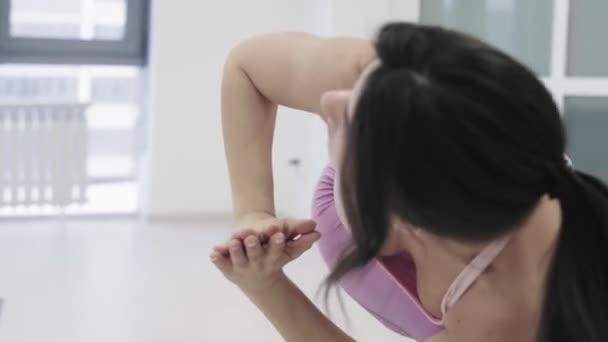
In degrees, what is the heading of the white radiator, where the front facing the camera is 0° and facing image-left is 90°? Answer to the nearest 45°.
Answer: approximately 0°

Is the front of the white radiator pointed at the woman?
yes

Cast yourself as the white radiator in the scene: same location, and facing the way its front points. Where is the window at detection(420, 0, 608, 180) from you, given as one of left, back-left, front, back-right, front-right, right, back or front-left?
front-left
